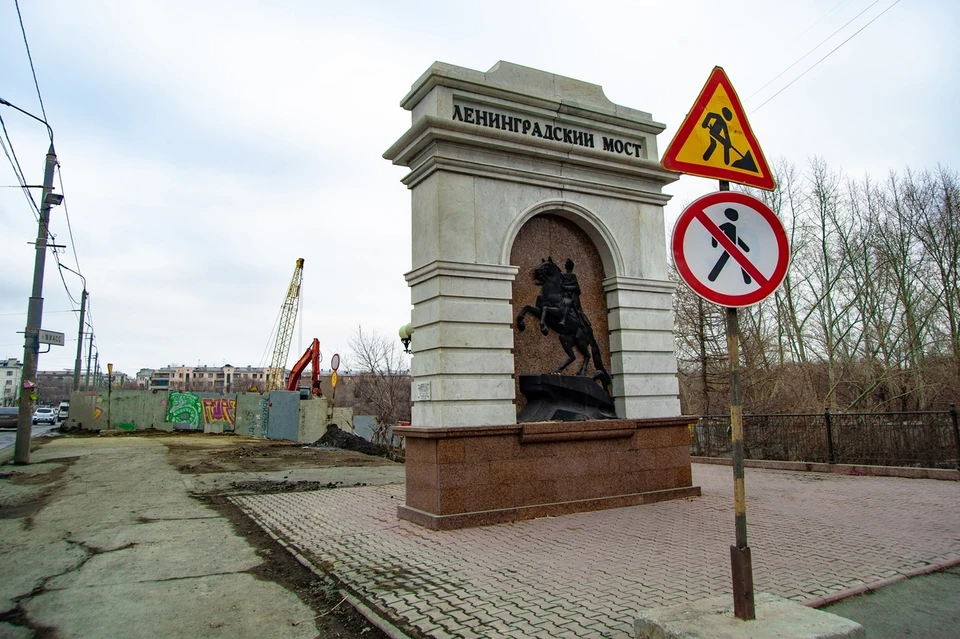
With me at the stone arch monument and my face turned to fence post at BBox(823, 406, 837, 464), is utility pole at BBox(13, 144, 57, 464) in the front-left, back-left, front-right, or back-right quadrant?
back-left

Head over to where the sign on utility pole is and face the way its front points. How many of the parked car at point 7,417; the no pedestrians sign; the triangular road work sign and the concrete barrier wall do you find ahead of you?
2

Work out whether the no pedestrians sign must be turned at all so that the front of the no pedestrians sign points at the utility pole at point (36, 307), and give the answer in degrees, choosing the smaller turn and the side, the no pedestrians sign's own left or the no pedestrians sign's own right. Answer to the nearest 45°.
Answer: approximately 90° to the no pedestrians sign's own right

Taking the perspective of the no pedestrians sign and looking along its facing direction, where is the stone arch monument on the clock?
The stone arch monument is roughly at 5 o'clock from the no pedestrians sign.

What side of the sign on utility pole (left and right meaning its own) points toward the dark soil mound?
left

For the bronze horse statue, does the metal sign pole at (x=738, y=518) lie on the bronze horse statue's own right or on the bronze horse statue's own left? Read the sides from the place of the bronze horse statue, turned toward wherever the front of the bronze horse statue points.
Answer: on the bronze horse statue's own left

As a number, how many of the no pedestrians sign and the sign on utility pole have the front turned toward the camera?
2

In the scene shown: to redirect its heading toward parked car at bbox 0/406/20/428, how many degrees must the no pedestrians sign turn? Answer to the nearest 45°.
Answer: approximately 135° to its right

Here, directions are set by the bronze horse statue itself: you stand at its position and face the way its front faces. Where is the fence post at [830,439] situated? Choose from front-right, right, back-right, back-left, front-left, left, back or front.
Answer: back

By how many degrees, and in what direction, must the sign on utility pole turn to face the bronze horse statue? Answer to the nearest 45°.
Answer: approximately 45° to its left

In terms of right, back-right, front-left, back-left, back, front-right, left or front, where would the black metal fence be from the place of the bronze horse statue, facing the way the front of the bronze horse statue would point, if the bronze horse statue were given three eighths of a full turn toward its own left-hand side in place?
front-left

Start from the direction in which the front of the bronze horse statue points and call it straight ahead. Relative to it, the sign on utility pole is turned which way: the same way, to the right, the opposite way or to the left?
to the left
